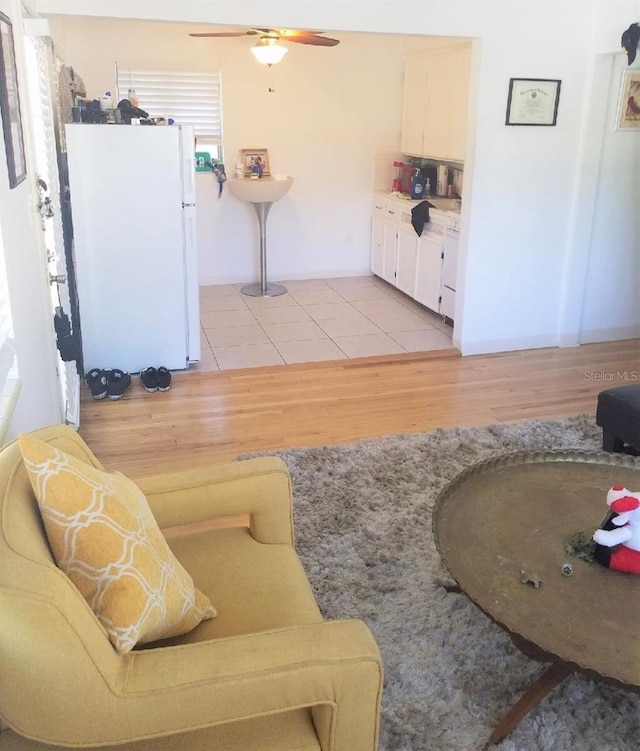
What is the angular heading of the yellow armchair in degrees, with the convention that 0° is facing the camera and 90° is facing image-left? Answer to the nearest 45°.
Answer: approximately 270°

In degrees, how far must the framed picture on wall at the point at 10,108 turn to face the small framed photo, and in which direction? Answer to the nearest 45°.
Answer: approximately 45° to its left

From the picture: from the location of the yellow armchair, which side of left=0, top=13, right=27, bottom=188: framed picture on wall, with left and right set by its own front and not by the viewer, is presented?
right

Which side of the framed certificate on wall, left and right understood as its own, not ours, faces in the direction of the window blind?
right

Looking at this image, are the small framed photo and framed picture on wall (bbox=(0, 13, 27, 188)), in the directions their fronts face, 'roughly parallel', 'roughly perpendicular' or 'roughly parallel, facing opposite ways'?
roughly perpendicular

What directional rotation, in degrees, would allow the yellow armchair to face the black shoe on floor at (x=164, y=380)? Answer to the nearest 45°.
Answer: approximately 90° to its left

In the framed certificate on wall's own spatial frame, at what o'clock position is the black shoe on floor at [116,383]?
The black shoe on floor is roughly at 2 o'clock from the framed certificate on wall.

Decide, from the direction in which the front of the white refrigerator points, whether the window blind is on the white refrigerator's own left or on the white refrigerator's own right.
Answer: on the white refrigerator's own left

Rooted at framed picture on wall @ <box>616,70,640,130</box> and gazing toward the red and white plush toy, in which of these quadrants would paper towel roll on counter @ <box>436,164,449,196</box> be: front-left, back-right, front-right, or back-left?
back-right

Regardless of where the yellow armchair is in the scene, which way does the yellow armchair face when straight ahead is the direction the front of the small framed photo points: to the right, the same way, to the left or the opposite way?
to the left

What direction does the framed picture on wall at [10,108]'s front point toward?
to the viewer's right
